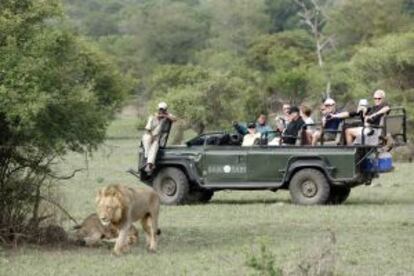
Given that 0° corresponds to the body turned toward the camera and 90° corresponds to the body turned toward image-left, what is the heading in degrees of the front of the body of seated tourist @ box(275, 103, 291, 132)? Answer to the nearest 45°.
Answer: approximately 45°

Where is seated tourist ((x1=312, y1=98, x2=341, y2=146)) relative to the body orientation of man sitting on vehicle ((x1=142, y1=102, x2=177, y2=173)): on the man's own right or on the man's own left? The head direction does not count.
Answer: on the man's own left

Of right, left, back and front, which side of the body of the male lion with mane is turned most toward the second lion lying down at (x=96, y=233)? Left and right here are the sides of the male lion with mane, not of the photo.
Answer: right

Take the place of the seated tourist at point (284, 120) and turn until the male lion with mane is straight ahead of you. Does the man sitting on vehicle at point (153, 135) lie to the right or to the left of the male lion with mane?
right

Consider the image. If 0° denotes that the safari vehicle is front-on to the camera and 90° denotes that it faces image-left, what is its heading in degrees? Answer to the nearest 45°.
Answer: approximately 90°
